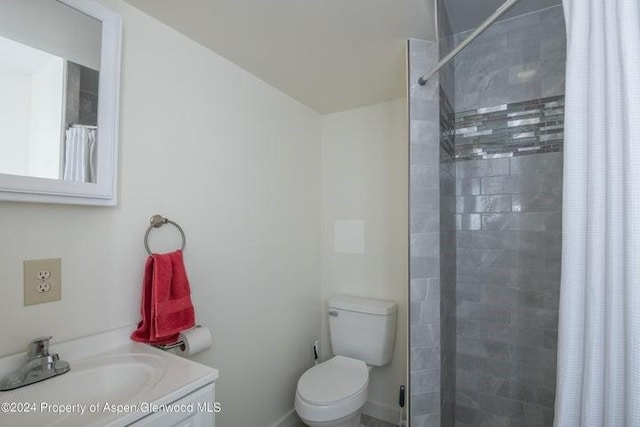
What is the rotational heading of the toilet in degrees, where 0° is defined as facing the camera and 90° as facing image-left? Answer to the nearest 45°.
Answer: approximately 45°

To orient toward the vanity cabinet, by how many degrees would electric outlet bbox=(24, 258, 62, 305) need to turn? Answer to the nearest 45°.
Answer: approximately 45° to its left

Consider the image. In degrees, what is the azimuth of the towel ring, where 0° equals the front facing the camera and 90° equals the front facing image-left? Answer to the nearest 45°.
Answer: approximately 315°

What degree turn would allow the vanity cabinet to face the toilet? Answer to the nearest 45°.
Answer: approximately 90° to its left
